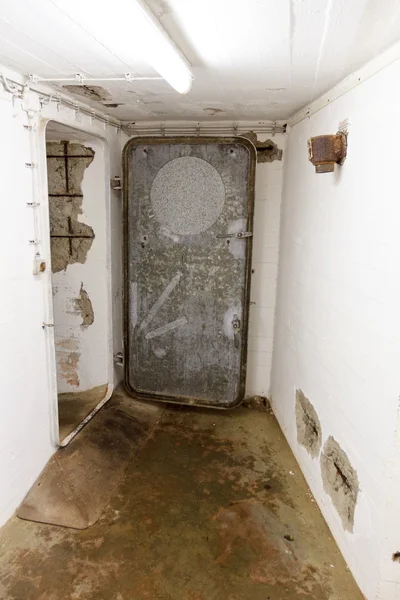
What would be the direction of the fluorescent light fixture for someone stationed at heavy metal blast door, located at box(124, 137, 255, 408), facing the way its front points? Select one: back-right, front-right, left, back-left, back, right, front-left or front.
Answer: front

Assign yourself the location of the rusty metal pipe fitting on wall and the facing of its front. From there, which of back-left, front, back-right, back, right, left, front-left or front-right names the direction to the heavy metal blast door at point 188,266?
front-right

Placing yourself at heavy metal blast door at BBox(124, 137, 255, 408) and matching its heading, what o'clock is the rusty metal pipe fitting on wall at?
The rusty metal pipe fitting on wall is roughly at 11 o'clock from the heavy metal blast door.

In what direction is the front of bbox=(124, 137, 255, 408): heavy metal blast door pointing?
toward the camera

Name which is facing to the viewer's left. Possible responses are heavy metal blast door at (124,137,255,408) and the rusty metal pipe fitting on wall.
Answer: the rusty metal pipe fitting on wall

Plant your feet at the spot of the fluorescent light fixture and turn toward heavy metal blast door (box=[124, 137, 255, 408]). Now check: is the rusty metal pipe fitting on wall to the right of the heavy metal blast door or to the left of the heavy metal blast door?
right

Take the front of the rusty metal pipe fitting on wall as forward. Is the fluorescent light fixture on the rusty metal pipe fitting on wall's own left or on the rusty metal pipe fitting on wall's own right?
on the rusty metal pipe fitting on wall's own left

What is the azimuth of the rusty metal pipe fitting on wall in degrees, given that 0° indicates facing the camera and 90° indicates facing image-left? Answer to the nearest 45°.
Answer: approximately 90°

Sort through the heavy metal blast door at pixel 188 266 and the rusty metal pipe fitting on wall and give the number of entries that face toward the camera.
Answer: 1

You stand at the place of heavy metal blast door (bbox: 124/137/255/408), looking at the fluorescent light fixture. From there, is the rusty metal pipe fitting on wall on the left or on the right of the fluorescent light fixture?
left
